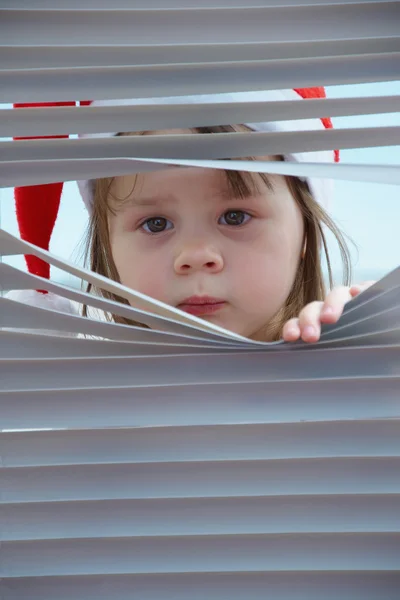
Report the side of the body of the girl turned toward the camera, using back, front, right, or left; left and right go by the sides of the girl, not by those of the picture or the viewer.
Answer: front

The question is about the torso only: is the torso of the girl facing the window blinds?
yes
